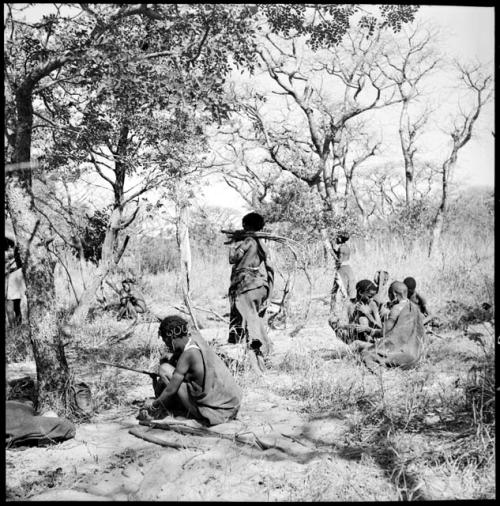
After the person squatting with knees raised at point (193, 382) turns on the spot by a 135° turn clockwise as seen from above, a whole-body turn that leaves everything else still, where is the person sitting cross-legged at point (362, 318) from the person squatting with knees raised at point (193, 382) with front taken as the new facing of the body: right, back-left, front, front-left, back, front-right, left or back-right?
front

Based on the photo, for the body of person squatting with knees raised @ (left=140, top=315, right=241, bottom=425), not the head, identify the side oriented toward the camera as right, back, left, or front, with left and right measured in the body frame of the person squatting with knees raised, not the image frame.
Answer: left

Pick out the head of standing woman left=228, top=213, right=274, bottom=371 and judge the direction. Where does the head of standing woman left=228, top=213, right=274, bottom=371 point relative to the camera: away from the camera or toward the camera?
away from the camera

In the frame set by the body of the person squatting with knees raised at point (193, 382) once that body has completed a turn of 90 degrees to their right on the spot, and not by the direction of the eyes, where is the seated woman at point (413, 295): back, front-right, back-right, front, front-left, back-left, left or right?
front-right

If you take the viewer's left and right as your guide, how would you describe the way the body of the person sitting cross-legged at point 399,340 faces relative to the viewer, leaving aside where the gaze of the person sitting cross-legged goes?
facing away from the viewer and to the left of the viewer

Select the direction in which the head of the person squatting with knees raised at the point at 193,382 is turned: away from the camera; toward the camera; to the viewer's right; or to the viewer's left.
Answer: to the viewer's left

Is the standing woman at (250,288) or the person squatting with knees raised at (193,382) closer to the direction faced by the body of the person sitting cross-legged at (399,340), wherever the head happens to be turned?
the standing woman

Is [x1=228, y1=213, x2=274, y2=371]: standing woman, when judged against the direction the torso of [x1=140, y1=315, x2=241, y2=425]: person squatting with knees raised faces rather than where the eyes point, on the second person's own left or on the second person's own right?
on the second person's own right

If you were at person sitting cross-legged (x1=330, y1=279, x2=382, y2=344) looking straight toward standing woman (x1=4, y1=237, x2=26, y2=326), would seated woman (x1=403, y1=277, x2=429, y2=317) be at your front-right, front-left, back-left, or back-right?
back-right

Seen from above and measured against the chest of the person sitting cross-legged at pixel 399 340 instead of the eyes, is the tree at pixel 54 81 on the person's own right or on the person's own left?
on the person's own left
